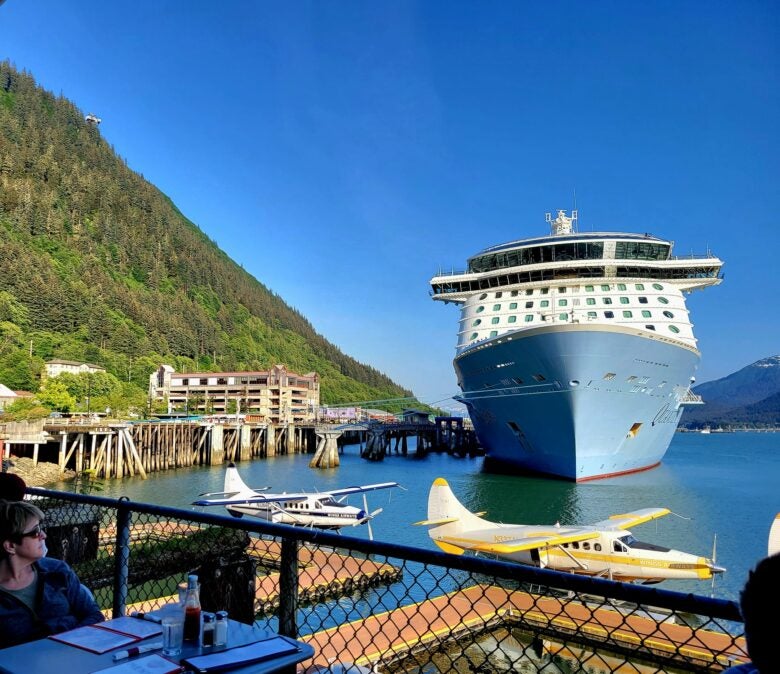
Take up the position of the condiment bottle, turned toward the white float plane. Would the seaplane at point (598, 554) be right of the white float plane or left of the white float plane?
right

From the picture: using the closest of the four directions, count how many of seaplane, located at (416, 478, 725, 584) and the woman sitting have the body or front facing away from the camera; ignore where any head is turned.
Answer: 0

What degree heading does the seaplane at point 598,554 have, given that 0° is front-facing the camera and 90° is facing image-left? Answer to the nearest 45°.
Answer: approximately 315°

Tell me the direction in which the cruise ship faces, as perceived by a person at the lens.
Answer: facing the viewer

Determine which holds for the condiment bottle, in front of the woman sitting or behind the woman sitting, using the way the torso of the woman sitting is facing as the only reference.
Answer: in front

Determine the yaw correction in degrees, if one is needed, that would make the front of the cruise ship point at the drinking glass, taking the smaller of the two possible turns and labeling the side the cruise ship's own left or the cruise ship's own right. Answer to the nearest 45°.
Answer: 0° — it already faces it

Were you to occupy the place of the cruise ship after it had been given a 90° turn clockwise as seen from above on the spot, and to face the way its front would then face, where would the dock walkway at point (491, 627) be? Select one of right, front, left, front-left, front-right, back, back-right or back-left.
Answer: left

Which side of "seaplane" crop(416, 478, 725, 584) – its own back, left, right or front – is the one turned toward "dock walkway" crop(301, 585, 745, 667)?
right

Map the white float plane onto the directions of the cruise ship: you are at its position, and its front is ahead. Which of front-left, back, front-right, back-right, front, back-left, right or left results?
front-right

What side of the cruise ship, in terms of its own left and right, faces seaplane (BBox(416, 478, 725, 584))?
front

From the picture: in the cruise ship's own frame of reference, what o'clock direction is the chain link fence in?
The chain link fence is roughly at 12 o'clock from the cruise ship.

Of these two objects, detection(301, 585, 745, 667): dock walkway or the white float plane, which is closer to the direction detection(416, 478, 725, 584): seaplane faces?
the dock walkway

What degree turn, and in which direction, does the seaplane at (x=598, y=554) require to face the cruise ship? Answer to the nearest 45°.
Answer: approximately 135° to its left

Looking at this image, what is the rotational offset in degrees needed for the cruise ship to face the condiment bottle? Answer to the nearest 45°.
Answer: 0° — it already faces it

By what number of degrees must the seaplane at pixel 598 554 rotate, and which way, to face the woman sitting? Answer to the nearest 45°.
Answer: approximately 45° to its right

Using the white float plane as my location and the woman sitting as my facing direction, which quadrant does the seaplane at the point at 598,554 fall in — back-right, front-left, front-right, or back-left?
front-left

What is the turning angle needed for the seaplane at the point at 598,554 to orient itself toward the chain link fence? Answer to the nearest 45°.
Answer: approximately 90° to its right
